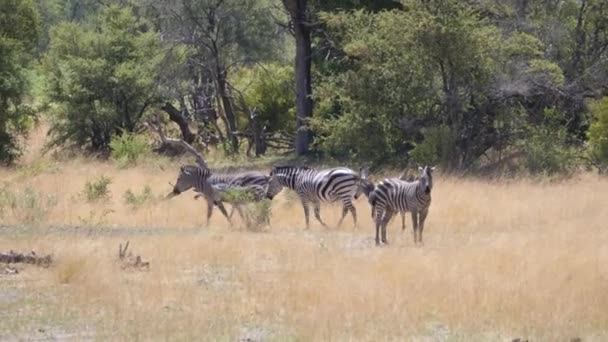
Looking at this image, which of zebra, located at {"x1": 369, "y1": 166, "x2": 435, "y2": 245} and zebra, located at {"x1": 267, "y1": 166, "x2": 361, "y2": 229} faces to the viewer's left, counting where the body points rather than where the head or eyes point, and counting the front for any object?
zebra, located at {"x1": 267, "y1": 166, "x2": 361, "y2": 229}

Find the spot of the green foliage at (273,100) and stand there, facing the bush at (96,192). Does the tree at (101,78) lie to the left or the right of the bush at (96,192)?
right

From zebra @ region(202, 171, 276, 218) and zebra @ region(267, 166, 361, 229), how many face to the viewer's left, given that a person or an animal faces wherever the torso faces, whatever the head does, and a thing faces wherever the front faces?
2

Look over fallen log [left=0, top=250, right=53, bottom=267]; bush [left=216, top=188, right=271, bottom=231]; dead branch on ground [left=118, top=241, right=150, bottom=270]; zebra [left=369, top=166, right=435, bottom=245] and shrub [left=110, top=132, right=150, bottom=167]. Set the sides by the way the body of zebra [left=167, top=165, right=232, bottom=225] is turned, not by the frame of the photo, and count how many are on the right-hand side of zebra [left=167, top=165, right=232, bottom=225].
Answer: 1

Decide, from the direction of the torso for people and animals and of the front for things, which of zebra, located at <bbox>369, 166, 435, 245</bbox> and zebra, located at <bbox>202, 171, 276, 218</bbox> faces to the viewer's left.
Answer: zebra, located at <bbox>202, 171, 276, 218</bbox>

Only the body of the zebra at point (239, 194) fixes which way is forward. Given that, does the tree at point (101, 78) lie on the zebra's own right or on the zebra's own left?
on the zebra's own right

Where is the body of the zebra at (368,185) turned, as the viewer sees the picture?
to the viewer's left

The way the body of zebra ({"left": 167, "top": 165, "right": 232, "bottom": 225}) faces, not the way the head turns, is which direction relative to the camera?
to the viewer's left

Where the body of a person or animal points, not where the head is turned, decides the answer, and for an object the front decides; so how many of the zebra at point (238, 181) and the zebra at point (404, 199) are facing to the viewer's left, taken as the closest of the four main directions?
1

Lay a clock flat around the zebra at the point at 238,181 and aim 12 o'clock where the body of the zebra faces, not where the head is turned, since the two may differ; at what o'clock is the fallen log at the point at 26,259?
The fallen log is roughly at 10 o'clock from the zebra.

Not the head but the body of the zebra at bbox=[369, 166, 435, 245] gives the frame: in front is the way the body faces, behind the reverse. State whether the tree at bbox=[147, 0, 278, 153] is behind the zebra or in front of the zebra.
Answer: behind

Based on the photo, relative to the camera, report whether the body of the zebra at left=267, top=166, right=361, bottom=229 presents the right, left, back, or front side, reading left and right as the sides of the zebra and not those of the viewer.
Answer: left
